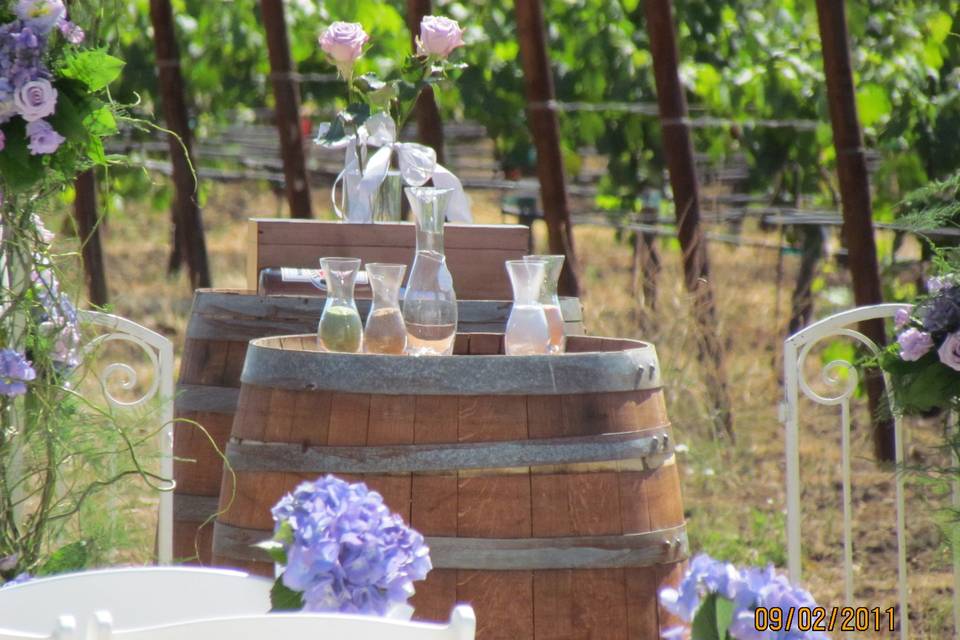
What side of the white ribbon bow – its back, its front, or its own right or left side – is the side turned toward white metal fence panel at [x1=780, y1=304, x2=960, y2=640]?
left

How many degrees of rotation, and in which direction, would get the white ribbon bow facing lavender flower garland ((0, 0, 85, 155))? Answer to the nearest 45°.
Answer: approximately 45° to its right

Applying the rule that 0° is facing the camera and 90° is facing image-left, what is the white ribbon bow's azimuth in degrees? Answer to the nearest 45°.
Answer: approximately 0°

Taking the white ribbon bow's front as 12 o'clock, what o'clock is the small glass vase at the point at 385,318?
The small glass vase is roughly at 12 o'clock from the white ribbon bow.

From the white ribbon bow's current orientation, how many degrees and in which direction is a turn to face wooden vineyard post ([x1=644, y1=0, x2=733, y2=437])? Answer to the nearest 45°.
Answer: approximately 135° to its left

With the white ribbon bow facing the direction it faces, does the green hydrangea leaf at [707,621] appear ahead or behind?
ahead

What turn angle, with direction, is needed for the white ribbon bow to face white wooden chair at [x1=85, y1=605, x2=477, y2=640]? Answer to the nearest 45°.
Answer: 0° — it already faces it

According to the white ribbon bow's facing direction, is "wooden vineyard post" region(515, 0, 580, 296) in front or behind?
behind

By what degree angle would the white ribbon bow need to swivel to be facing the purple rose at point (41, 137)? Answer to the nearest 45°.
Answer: approximately 45° to its right

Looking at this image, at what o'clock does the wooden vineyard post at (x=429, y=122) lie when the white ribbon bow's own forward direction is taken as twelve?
The wooden vineyard post is roughly at 6 o'clock from the white ribbon bow.

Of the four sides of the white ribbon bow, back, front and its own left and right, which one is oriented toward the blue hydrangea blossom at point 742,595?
front

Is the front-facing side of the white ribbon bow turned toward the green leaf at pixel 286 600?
yes

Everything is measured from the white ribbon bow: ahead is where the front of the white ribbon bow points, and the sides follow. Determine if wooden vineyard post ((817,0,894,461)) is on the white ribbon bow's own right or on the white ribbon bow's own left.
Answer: on the white ribbon bow's own left
